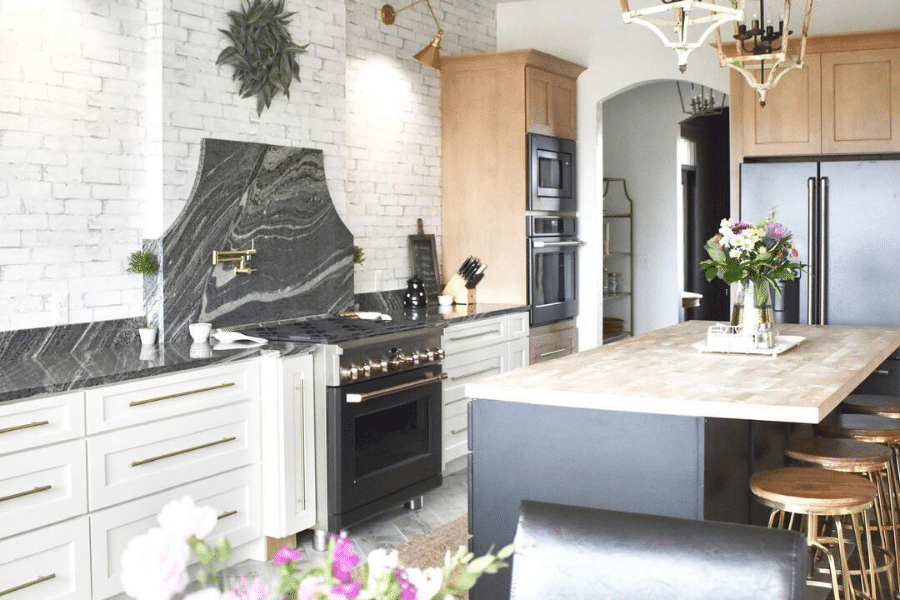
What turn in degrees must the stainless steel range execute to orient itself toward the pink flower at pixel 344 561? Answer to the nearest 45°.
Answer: approximately 45° to its right

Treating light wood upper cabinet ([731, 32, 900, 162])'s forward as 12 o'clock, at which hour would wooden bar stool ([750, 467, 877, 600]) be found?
The wooden bar stool is roughly at 12 o'clock from the light wood upper cabinet.

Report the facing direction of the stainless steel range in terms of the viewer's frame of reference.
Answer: facing the viewer and to the right of the viewer

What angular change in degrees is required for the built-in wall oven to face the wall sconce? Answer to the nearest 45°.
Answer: approximately 90° to its right

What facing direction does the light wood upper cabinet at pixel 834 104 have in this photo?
toward the camera

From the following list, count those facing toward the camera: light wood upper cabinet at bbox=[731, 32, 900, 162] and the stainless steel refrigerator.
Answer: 2

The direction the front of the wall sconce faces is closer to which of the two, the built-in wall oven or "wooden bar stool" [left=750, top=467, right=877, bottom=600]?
the wooden bar stool

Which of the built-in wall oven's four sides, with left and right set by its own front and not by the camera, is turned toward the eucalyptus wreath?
right

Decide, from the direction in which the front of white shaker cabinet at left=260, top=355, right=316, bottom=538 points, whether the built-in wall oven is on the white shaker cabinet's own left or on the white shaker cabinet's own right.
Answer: on the white shaker cabinet's own left

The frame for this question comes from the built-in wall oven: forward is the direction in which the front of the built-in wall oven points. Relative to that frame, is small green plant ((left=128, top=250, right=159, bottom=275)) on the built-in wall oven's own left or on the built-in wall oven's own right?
on the built-in wall oven's own right

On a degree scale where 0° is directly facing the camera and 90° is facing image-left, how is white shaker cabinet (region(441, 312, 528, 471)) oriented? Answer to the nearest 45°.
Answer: approximately 315°

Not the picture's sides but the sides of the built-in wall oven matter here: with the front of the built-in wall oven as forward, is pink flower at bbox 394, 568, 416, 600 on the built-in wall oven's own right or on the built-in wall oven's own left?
on the built-in wall oven's own right
